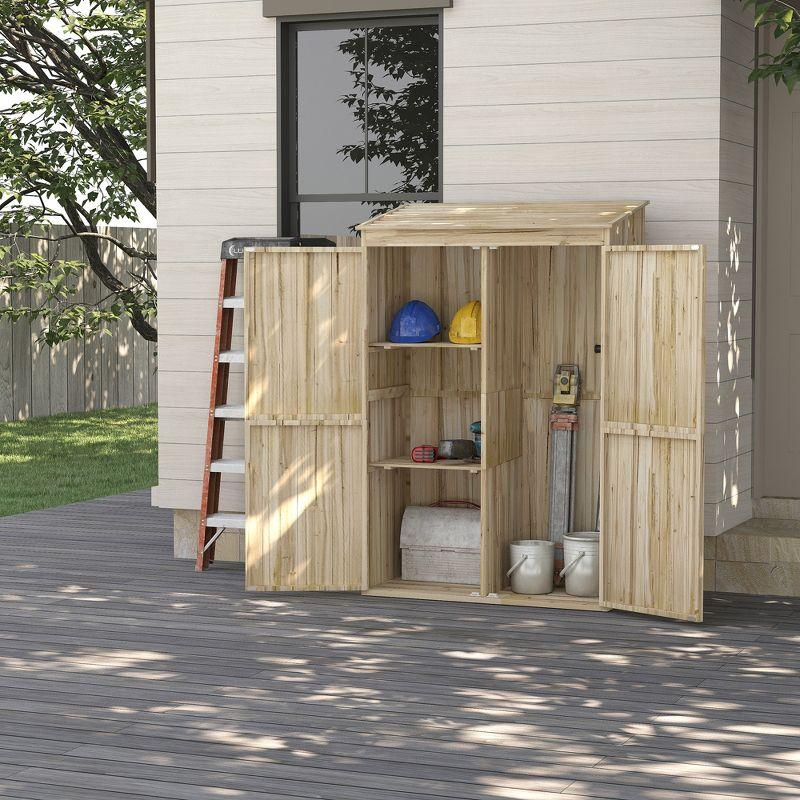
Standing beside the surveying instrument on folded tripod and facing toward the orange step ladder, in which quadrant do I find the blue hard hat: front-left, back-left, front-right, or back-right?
front-left

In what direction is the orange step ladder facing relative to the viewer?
toward the camera

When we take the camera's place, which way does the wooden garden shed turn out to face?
facing the viewer

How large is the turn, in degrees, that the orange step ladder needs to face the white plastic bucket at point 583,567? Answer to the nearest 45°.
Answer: approximately 45° to its left

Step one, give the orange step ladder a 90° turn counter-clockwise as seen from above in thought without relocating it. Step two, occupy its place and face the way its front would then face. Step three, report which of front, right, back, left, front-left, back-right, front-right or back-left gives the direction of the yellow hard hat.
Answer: front-right

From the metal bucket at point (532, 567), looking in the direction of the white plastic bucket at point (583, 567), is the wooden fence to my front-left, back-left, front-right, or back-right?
back-left

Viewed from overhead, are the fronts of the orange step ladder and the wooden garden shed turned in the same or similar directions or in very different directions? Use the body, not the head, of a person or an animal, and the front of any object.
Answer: same or similar directions

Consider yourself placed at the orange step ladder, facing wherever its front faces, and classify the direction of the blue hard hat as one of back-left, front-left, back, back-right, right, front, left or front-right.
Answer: front-left

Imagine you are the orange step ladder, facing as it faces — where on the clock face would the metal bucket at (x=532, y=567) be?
The metal bucket is roughly at 10 o'clock from the orange step ladder.

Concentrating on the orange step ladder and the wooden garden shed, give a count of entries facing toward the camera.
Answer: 2

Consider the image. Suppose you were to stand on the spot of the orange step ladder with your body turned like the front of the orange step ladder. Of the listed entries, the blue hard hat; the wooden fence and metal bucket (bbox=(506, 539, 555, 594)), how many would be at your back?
1

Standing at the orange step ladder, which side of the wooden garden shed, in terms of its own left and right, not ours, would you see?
right

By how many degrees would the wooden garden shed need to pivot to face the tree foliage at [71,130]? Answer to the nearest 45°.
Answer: approximately 135° to its right

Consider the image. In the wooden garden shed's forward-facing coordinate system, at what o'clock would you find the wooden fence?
The wooden fence is roughly at 5 o'clock from the wooden garden shed.

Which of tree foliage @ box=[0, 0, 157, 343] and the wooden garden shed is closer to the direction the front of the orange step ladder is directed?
the wooden garden shed
